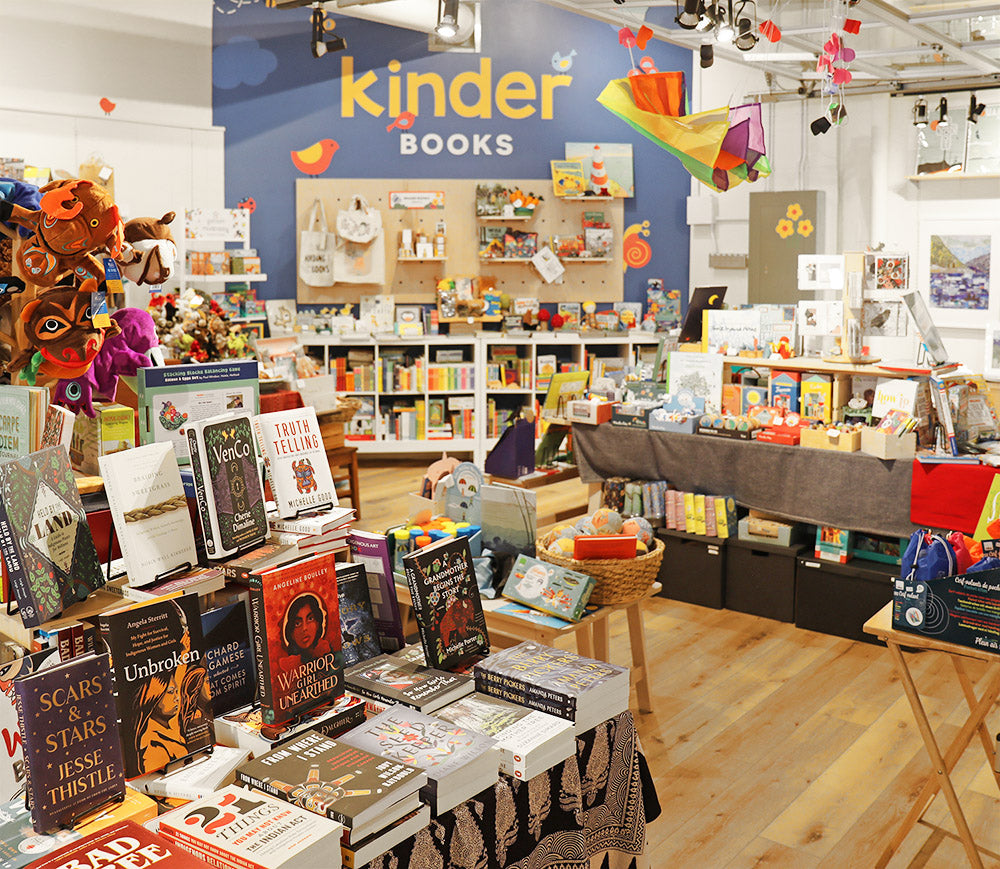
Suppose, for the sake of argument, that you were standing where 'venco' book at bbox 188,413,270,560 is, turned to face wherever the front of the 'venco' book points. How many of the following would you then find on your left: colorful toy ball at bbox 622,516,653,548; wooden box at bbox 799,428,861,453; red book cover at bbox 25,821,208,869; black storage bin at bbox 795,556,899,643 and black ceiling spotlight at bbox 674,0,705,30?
4

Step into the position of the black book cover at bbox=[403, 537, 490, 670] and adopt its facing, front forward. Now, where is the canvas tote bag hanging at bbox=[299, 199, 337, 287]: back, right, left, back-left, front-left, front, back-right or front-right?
back-left

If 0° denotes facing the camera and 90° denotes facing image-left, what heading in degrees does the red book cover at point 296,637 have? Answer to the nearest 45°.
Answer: approximately 315°

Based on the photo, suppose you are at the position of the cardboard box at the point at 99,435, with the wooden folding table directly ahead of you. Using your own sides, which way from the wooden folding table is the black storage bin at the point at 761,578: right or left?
left

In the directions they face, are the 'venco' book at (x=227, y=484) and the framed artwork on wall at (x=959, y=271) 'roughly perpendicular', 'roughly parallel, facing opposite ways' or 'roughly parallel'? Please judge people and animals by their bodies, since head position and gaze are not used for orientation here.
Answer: roughly perpendicular

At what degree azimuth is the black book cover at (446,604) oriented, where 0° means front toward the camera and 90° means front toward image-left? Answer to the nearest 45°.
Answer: approximately 315°

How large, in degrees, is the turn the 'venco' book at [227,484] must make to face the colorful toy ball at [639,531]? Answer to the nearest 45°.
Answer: approximately 90° to its left

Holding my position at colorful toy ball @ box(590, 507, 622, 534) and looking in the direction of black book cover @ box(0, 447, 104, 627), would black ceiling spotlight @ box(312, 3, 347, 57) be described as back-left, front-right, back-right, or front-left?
back-right
